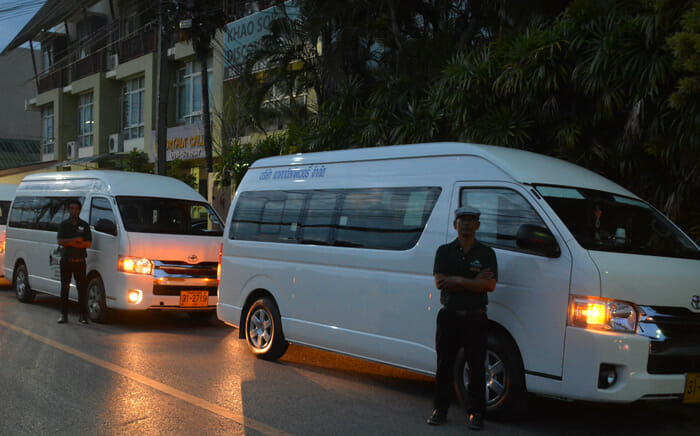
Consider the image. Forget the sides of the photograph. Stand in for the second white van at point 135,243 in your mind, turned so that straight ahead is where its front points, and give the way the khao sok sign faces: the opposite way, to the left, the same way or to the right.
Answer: to the right

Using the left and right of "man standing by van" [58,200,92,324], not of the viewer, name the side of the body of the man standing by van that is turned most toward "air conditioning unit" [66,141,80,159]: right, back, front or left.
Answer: back

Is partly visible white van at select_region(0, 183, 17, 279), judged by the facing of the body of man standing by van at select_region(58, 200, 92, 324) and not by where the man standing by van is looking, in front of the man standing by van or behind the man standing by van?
behind

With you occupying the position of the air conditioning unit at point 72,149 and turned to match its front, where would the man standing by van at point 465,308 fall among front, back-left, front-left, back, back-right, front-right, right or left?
front-left

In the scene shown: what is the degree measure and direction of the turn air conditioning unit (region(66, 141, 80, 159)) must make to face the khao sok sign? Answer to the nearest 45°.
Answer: approximately 45° to its left

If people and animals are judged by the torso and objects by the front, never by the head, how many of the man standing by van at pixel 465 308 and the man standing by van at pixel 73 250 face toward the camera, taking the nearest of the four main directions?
2

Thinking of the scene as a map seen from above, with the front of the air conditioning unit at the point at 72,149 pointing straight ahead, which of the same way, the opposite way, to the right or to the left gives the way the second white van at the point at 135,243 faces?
to the left
